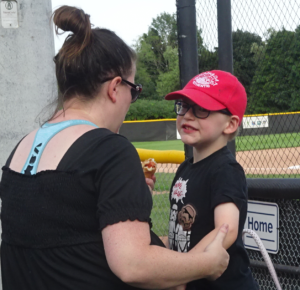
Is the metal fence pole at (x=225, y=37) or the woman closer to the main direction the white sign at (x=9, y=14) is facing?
the woman

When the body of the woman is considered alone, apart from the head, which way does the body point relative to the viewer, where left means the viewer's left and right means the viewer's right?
facing away from the viewer and to the right of the viewer

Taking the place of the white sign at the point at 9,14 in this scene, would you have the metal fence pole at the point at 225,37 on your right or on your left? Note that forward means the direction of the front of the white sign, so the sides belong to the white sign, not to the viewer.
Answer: on your left

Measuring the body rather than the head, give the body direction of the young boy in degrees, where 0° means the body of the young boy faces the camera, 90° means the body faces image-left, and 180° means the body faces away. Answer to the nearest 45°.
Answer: approximately 45°

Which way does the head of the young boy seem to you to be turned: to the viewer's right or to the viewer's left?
to the viewer's left

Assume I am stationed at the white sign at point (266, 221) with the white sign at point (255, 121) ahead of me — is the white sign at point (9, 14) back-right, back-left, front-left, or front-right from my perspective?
back-left

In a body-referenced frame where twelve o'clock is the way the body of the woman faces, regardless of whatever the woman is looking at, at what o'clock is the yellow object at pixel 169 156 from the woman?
The yellow object is roughly at 11 o'clock from the woman.

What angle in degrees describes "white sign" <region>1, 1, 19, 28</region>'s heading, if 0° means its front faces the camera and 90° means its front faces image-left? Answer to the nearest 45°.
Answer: approximately 0°

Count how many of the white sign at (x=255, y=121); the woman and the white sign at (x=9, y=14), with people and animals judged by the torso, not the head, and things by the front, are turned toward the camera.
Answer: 2

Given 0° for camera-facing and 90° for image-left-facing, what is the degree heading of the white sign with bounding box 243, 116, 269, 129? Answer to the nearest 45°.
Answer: approximately 0°
